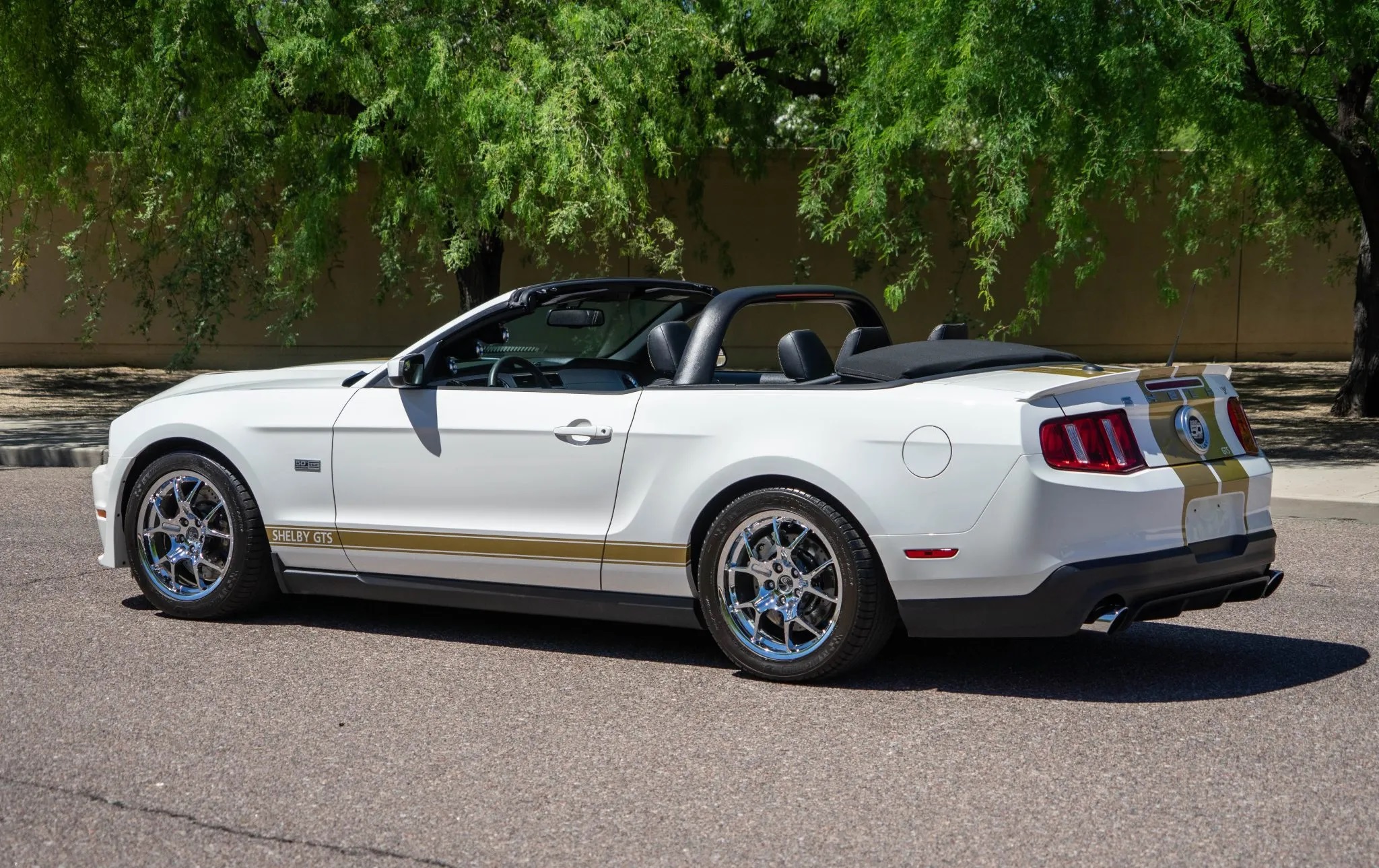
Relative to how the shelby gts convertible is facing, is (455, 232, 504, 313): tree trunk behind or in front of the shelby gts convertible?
in front

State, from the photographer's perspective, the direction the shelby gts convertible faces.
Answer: facing away from the viewer and to the left of the viewer
